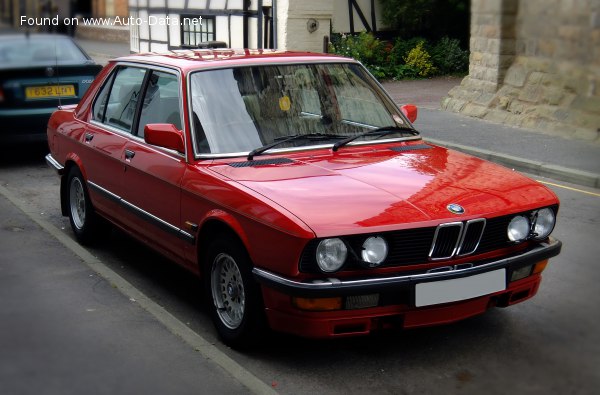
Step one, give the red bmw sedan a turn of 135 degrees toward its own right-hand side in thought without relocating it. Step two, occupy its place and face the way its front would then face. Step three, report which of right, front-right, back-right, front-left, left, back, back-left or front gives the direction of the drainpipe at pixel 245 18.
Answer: right

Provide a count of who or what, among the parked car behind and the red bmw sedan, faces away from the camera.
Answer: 1

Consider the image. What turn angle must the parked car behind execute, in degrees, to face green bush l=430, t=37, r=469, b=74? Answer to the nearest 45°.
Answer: approximately 45° to its right

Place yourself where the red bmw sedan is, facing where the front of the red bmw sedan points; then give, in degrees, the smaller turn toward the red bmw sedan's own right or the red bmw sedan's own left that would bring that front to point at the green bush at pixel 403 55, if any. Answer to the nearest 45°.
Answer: approximately 135° to the red bmw sedan's own left

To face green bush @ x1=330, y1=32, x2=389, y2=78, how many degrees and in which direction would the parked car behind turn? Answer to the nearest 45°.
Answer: approximately 45° to its right

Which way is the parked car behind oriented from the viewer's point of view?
away from the camera

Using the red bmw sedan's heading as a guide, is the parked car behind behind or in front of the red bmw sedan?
behind

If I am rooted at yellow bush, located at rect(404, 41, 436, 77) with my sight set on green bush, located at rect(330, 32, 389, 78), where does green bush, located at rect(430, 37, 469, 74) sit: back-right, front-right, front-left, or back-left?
back-right

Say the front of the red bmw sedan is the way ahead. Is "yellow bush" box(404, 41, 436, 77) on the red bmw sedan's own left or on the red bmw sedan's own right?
on the red bmw sedan's own left

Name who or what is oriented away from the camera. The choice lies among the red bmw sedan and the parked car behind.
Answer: the parked car behind

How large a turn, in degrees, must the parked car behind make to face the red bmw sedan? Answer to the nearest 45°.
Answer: approximately 180°

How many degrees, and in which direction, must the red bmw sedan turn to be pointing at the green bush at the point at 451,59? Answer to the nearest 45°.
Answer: approximately 135° to its left

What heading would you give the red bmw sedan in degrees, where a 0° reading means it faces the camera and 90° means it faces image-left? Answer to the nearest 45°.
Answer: approximately 315°
